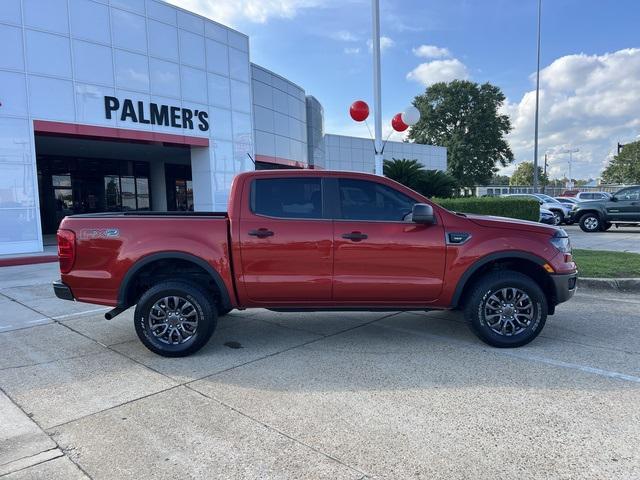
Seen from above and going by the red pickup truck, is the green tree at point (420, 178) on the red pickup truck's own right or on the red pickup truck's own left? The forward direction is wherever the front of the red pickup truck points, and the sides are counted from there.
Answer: on the red pickup truck's own left

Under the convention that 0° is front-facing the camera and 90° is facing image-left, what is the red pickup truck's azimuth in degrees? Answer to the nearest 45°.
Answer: approximately 270°

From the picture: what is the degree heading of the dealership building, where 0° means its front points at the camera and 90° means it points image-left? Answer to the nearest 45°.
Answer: approximately 315°

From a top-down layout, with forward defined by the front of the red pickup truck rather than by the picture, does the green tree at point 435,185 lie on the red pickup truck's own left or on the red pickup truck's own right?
on the red pickup truck's own left

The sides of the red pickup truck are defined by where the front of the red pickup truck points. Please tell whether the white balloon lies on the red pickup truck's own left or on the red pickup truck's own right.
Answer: on the red pickup truck's own left
